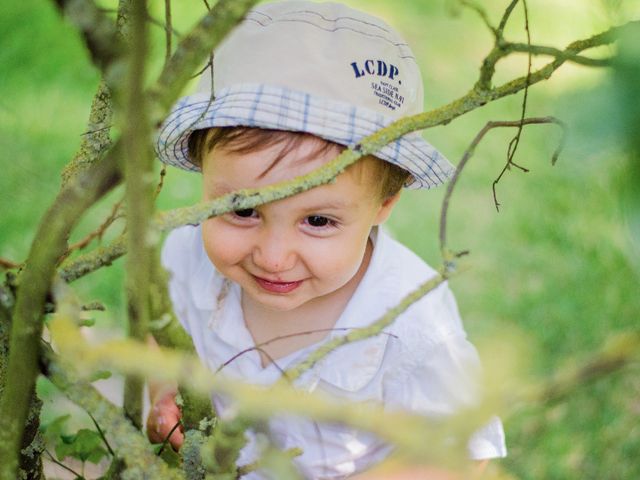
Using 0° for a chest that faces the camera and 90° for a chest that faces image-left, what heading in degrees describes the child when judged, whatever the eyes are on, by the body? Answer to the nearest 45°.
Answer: approximately 45°

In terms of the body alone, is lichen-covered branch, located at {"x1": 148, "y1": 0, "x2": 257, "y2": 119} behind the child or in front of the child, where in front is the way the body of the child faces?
in front

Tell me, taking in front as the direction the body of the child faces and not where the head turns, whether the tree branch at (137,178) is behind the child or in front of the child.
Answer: in front
